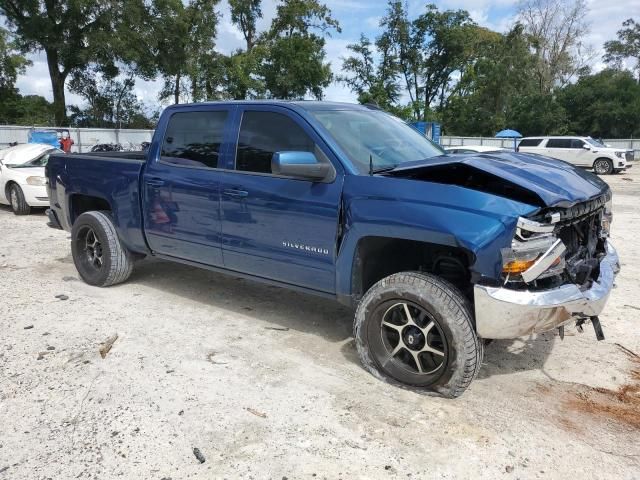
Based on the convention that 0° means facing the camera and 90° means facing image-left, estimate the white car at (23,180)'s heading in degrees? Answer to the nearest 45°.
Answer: approximately 315°

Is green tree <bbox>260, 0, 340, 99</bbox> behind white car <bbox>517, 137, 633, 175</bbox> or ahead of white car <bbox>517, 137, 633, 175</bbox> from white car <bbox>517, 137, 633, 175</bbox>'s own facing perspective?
behind

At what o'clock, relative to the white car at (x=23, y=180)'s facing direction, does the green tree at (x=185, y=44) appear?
The green tree is roughly at 8 o'clock from the white car.

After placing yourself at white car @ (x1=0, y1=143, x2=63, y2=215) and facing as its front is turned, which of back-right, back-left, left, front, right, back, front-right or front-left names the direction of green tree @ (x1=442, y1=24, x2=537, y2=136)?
left

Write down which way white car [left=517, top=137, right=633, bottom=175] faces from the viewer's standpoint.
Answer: facing the viewer and to the right of the viewer

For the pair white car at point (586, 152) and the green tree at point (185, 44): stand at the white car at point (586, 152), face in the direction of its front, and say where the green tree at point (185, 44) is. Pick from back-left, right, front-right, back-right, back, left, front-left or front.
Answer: back-right

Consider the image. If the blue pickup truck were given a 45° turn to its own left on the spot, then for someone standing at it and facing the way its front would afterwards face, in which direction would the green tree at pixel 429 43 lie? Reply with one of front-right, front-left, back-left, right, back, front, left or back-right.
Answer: left

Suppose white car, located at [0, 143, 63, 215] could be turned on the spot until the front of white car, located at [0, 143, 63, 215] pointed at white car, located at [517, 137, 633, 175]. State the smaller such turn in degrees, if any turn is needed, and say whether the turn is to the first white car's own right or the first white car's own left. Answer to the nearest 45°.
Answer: approximately 45° to the first white car's own left

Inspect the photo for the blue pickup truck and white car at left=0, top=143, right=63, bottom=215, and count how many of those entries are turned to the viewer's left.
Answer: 0

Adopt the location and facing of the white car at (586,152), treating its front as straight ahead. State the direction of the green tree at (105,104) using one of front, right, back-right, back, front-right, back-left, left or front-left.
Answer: back-right

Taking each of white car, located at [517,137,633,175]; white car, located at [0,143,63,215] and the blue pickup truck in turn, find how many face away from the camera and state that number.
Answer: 0

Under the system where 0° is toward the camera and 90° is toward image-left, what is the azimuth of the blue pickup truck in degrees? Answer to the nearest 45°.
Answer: approximately 315°

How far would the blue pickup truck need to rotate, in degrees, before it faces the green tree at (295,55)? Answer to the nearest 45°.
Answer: approximately 135° to its left

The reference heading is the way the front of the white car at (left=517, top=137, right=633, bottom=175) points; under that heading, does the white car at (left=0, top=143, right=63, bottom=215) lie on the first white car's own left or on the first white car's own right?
on the first white car's own right

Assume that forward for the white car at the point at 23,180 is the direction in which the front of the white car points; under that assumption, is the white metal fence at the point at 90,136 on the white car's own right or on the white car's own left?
on the white car's own left

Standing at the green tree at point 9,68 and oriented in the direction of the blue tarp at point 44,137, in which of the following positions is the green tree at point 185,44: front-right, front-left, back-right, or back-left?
front-left

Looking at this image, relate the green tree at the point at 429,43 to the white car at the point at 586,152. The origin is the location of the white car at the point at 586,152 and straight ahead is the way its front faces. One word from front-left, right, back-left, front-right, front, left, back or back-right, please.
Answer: back

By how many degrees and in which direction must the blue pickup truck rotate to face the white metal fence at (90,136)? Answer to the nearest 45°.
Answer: approximately 180°

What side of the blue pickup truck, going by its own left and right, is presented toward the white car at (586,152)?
left
